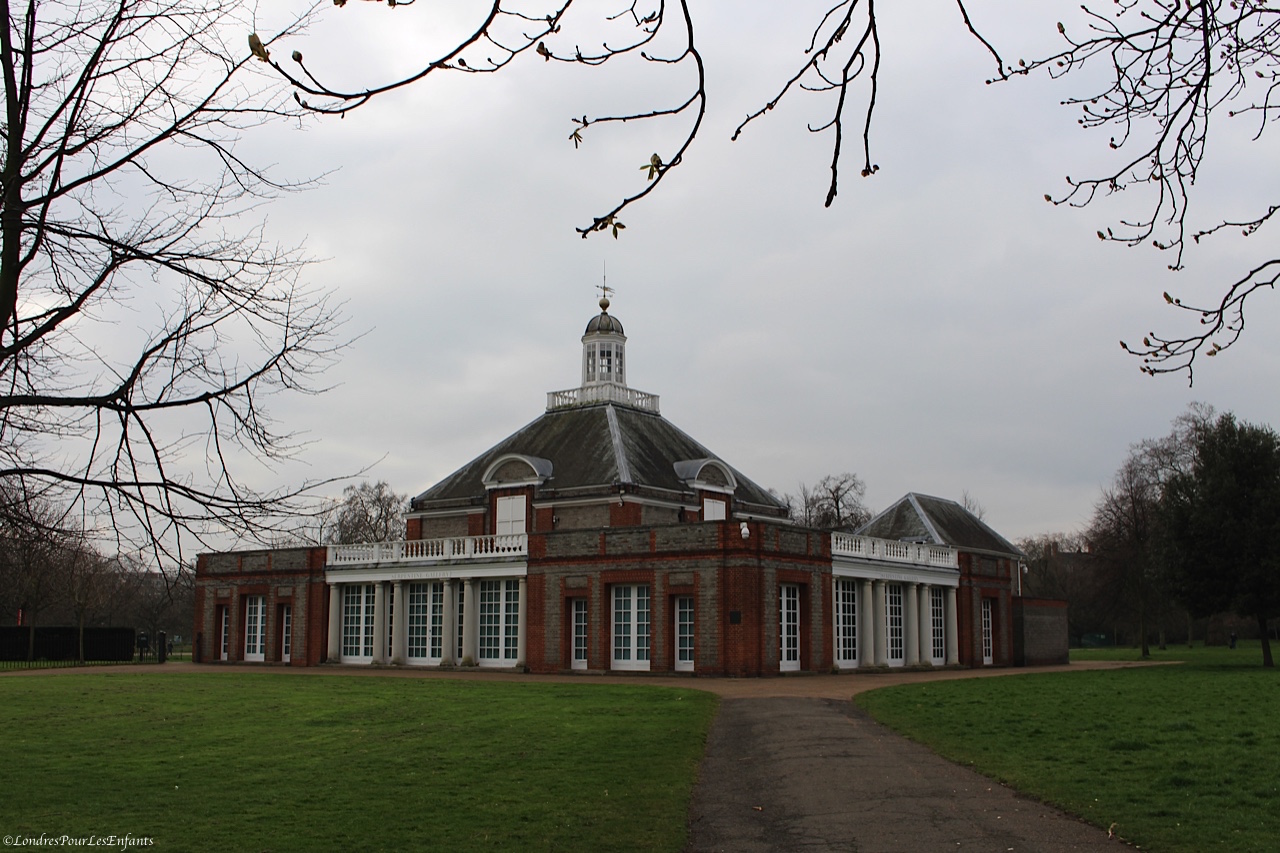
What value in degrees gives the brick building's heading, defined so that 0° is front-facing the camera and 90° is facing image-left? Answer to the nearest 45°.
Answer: approximately 45°

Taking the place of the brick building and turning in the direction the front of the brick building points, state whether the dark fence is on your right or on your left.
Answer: on your right
